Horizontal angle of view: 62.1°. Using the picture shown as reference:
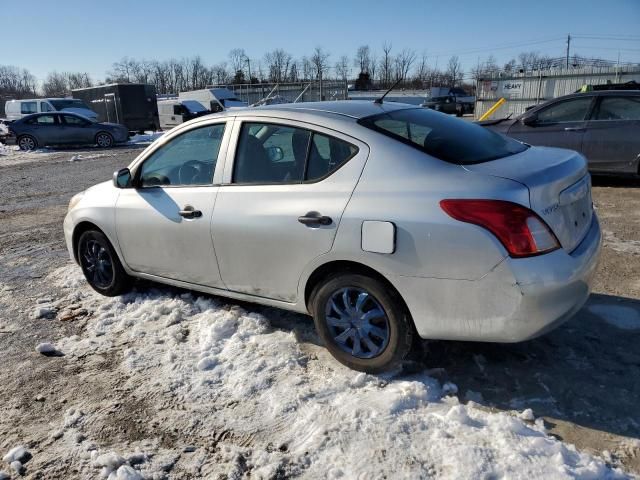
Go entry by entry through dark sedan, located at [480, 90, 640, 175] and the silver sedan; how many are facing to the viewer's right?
0

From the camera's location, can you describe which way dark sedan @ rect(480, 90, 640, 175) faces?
facing to the left of the viewer

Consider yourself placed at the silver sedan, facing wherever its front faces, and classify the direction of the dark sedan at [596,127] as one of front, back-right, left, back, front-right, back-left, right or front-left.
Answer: right

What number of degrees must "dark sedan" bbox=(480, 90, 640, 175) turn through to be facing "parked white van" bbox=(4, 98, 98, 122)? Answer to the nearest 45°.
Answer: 0° — it already faces it

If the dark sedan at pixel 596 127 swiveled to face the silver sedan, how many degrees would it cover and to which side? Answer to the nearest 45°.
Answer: approximately 90° to its left

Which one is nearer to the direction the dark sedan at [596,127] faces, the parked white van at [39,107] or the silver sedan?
the parked white van

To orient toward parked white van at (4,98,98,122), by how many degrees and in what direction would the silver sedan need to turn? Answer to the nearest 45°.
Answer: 0° — it already faces it

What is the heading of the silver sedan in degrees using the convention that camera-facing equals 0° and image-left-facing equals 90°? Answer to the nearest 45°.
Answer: approximately 135°
